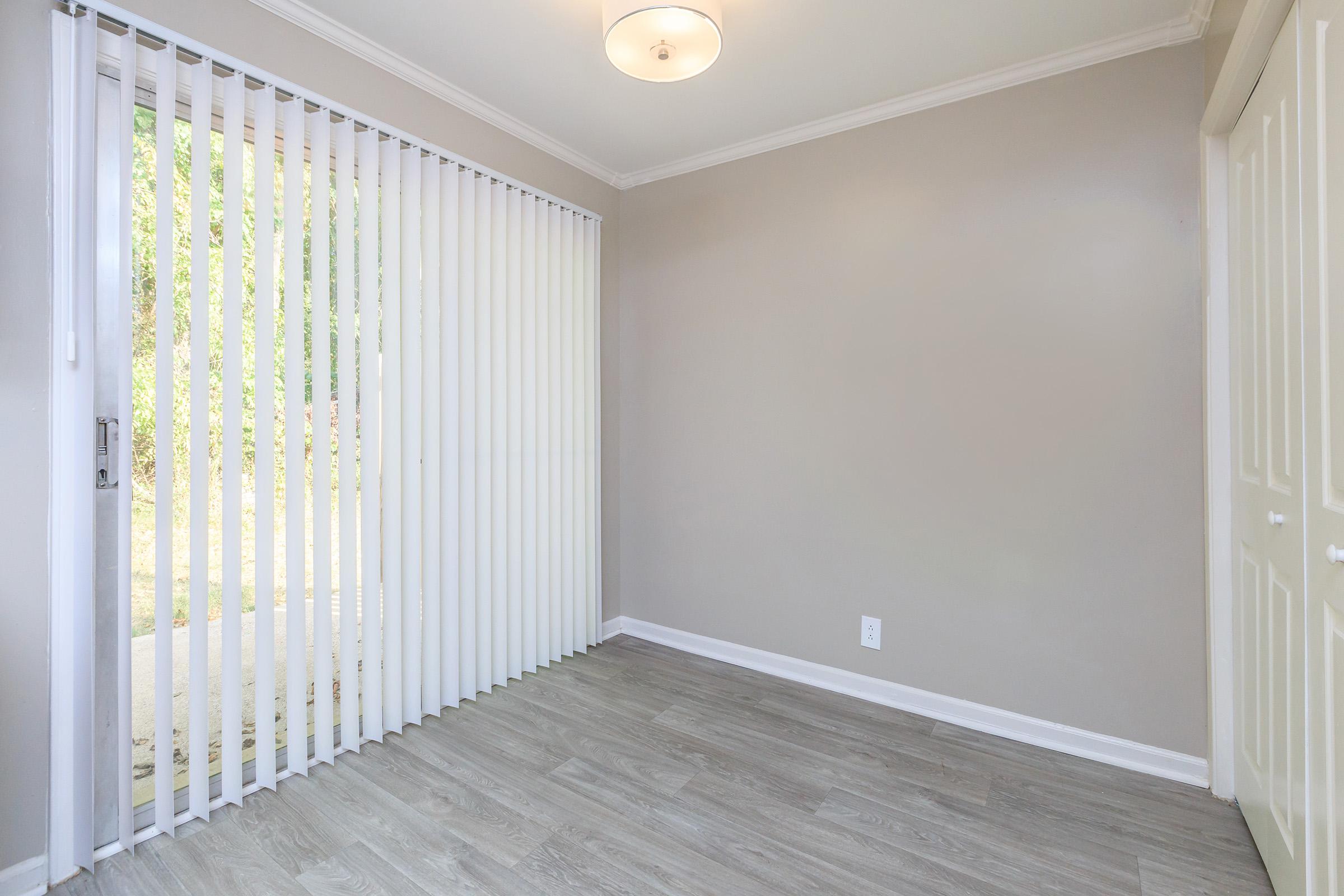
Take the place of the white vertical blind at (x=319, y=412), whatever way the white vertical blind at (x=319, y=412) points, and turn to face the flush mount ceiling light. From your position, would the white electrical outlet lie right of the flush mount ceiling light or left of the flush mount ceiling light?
left

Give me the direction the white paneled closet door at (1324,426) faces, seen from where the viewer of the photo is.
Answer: facing to the left of the viewer

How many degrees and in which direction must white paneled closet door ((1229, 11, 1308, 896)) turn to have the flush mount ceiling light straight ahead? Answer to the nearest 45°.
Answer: approximately 45° to its left

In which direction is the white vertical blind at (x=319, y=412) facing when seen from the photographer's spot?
facing the viewer and to the right of the viewer

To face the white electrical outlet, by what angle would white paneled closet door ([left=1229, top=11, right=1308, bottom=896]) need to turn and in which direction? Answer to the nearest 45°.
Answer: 0° — it already faces it

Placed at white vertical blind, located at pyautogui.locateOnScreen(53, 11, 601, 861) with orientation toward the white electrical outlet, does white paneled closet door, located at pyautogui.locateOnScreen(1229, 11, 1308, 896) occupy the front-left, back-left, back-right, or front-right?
front-right

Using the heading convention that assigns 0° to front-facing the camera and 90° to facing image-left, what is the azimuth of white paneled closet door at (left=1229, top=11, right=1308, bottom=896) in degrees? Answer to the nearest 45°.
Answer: approximately 90°

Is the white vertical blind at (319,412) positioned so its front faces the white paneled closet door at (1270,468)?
yes

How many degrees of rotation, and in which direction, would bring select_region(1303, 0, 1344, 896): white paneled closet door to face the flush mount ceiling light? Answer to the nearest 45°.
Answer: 0° — it already faces it

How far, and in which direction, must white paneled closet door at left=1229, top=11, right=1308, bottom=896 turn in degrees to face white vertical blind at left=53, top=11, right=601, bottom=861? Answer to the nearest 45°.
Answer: approximately 45° to its left

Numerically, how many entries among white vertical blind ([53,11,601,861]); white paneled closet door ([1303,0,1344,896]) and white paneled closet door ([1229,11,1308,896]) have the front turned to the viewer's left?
2

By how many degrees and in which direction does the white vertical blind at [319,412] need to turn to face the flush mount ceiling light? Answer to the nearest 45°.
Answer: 0° — it already faces it
